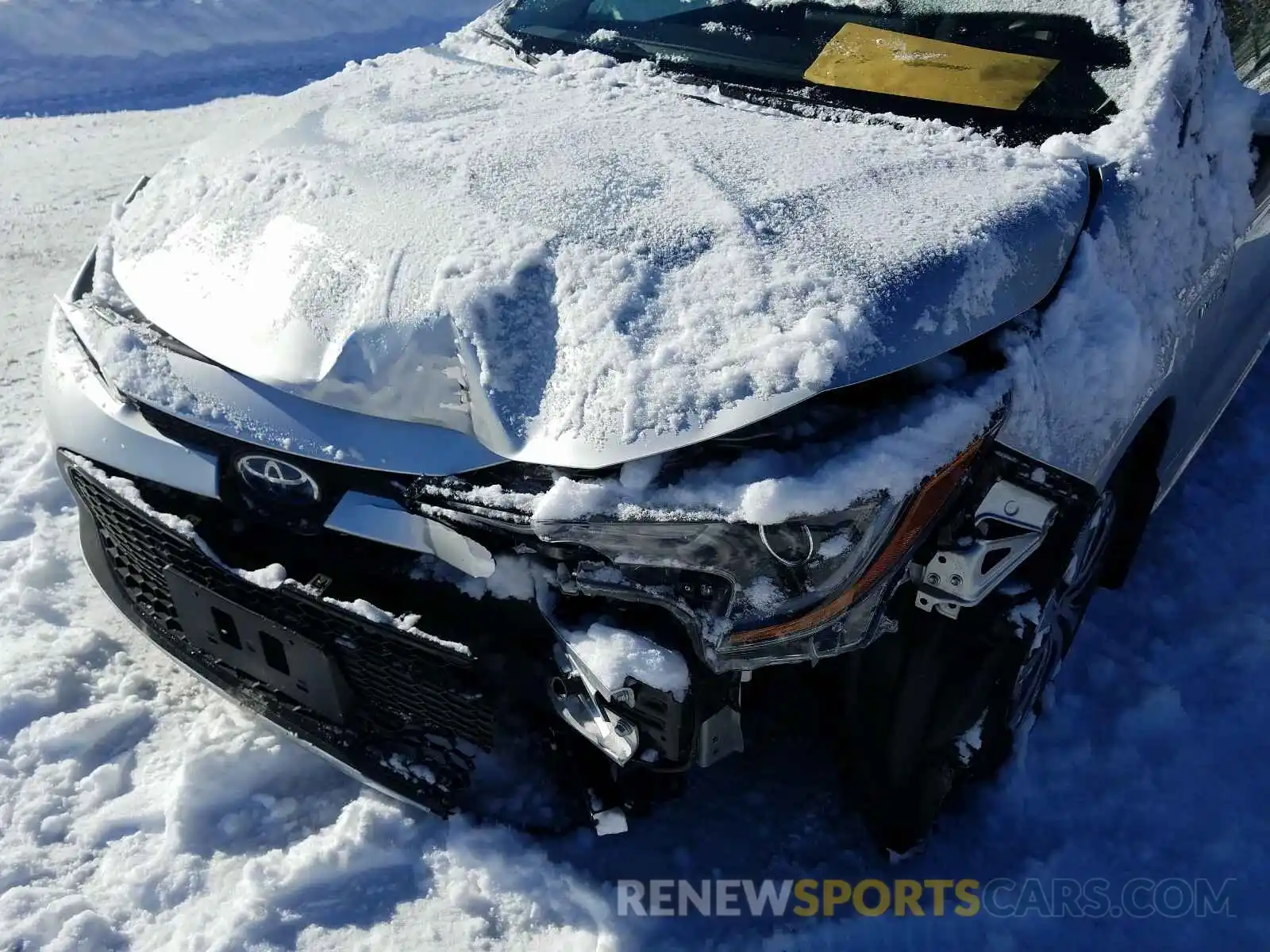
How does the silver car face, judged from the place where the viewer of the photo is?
facing the viewer and to the left of the viewer
